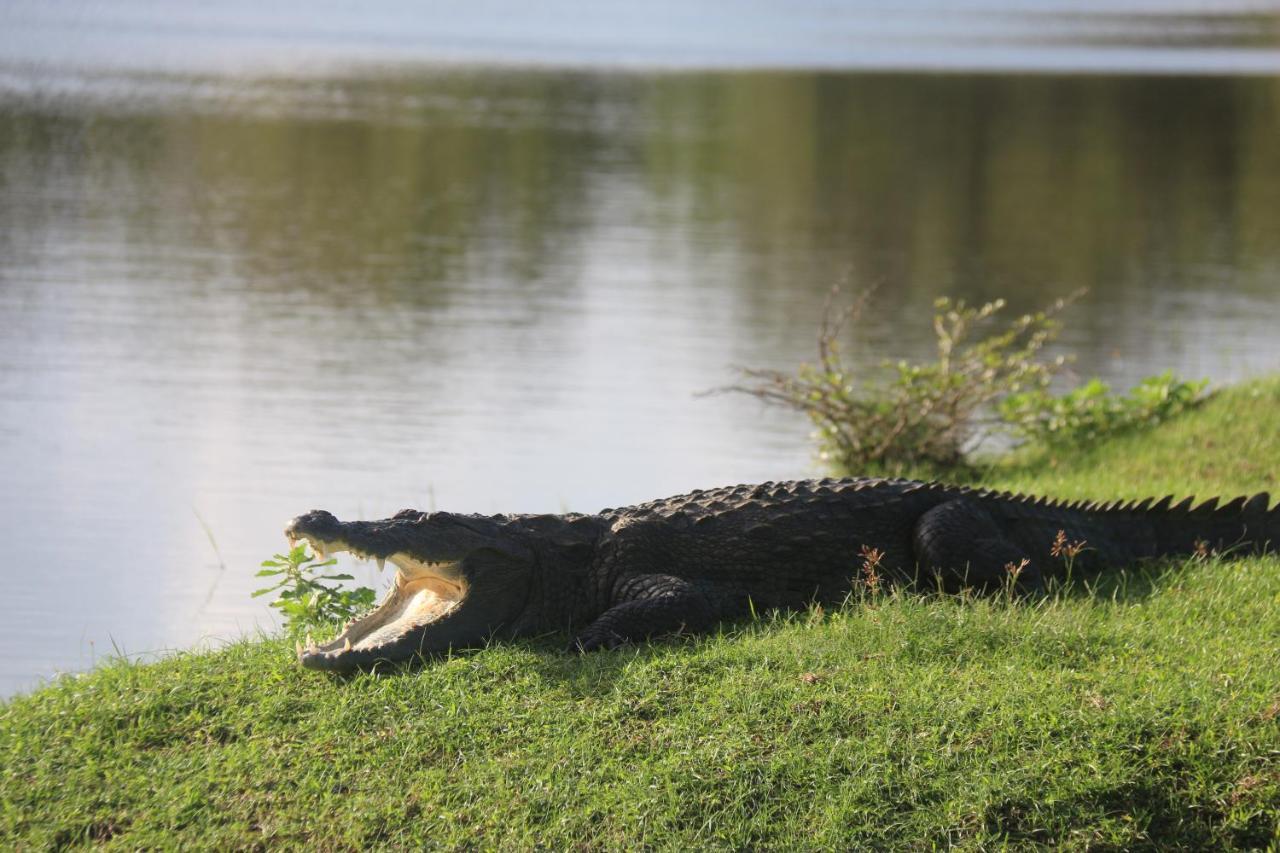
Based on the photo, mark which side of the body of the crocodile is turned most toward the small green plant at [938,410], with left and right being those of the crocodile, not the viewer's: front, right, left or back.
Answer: right

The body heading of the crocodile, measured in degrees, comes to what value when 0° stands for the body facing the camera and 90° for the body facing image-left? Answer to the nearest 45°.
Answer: approximately 90°

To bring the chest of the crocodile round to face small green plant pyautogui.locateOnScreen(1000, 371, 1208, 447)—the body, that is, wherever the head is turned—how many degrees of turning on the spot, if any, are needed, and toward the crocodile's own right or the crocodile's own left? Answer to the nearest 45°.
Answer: approximately 135° to the crocodile's own right

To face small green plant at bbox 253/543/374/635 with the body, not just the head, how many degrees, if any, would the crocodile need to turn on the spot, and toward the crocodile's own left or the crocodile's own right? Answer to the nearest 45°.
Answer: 0° — it already faces it
